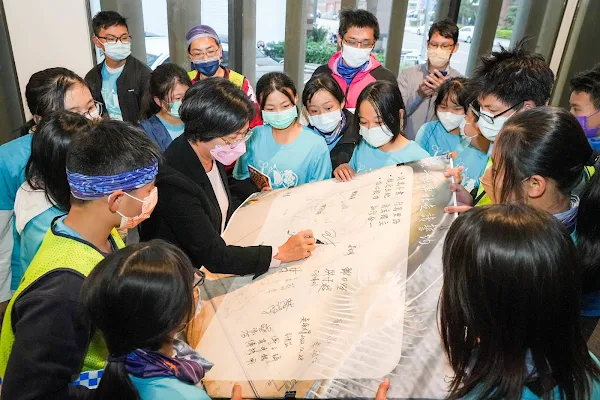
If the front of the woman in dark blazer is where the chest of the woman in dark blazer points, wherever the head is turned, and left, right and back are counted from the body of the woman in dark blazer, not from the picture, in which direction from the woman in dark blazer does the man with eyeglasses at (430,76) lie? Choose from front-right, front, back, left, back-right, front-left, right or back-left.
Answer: left

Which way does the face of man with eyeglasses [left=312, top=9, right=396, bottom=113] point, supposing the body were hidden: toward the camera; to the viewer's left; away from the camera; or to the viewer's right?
toward the camera

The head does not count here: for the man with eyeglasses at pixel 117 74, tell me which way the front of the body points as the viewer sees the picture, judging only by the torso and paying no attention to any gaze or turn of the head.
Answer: toward the camera

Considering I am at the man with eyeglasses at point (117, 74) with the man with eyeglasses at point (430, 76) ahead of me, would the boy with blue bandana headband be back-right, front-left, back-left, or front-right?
front-right

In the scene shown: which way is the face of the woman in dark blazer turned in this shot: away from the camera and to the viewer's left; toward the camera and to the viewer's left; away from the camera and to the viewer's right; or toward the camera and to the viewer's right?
toward the camera and to the viewer's right

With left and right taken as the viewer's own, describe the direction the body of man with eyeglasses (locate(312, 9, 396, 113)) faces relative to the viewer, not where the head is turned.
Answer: facing the viewer

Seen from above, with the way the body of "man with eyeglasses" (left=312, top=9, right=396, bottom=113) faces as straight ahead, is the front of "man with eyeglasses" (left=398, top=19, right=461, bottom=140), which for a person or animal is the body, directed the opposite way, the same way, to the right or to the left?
the same way

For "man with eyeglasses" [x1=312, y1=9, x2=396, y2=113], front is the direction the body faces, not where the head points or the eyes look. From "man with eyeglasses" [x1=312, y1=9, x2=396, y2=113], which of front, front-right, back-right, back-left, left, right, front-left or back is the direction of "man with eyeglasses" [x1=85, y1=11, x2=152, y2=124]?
right

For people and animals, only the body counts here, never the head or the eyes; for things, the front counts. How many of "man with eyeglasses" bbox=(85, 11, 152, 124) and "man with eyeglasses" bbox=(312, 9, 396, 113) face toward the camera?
2

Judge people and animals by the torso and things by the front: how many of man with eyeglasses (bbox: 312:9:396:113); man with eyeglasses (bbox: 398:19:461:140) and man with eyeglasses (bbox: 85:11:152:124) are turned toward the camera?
3

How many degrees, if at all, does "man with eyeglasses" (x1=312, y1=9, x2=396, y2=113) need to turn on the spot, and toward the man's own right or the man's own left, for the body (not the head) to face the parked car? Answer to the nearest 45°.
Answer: approximately 135° to the man's own left

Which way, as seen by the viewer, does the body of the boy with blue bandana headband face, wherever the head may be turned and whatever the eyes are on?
to the viewer's right

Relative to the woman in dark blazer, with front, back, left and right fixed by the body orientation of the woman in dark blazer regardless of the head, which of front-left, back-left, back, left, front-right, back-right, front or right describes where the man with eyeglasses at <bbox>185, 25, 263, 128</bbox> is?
back-left

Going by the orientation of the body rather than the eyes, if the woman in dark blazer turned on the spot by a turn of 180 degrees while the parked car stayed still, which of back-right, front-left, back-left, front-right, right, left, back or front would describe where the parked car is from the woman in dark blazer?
right

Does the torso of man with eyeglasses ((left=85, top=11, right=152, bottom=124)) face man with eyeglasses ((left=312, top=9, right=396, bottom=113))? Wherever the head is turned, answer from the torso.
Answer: no

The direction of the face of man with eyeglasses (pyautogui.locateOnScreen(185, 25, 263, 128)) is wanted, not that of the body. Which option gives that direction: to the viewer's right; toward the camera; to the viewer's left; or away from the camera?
toward the camera

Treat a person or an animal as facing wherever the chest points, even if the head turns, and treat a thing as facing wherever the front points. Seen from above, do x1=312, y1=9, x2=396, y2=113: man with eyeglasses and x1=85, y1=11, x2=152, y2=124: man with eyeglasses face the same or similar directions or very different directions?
same or similar directions
